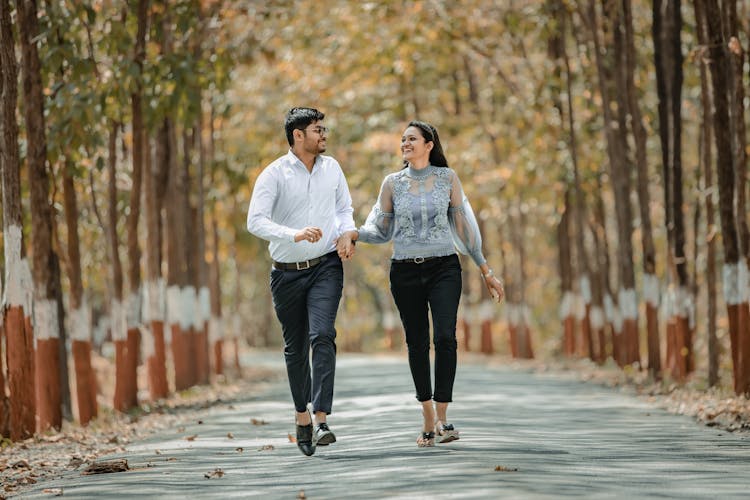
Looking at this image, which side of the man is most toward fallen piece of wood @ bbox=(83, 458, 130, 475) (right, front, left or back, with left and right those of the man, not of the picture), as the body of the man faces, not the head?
right

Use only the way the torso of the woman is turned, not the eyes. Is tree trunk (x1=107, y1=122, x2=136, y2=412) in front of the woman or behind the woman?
behind

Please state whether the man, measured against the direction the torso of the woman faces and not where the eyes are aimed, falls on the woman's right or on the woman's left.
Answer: on the woman's right

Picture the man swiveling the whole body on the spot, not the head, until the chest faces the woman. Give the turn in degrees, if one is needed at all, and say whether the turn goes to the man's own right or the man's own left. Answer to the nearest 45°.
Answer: approximately 90° to the man's own left

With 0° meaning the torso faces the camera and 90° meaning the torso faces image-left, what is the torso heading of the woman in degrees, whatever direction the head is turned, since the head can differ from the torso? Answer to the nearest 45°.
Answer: approximately 0°

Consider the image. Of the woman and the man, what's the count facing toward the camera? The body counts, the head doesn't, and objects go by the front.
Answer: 2

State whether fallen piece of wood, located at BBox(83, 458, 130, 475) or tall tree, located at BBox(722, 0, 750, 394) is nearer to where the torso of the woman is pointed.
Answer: the fallen piece of wood

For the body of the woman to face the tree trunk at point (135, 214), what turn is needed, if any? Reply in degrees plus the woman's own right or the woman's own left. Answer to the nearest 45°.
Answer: approximately 135° to the woman's own right

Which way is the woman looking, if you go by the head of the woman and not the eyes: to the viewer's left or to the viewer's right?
to the viewer's left

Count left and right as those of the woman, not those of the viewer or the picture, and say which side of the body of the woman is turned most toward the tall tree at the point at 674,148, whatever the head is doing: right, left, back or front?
back

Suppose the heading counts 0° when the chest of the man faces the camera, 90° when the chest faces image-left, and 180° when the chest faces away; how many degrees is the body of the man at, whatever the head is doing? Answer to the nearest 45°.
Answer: approximately 0°

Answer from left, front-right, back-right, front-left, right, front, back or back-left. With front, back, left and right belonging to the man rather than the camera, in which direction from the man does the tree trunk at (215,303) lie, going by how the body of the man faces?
back

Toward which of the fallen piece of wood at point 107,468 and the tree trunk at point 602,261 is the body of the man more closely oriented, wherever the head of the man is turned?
the fallen piece of wood
